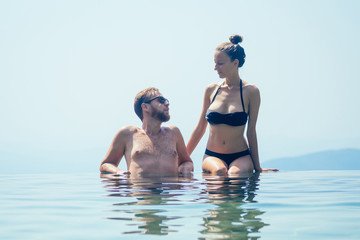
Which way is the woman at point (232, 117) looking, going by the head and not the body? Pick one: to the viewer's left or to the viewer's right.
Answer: to the viewer's left

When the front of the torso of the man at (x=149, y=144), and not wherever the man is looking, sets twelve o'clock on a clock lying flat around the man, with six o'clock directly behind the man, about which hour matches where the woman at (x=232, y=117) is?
The woman is roughly at 8 o'clock from the man.

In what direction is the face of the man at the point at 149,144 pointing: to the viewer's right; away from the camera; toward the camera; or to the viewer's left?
to the viewer's right

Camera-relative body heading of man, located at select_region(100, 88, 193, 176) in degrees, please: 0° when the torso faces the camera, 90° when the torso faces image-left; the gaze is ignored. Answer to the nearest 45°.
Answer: approximately 0°
